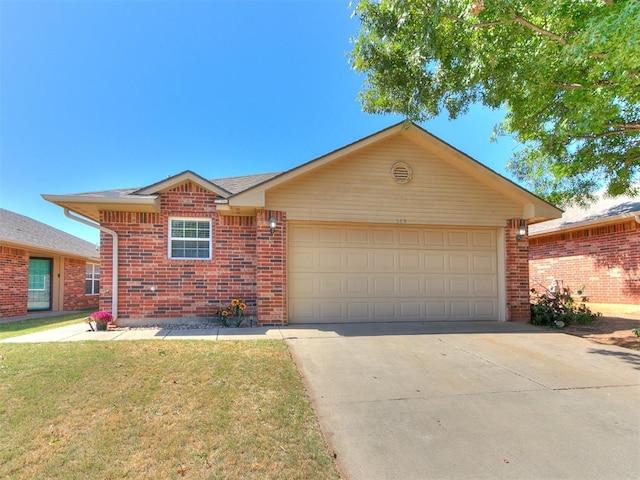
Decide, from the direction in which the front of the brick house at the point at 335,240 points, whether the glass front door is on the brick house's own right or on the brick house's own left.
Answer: on the brick house's own right

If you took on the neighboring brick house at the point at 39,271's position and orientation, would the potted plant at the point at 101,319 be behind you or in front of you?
in front

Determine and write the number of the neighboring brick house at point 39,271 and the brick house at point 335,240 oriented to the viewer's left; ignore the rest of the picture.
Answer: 0

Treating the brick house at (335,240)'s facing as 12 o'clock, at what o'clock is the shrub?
The shrub is roughly at 9 o'clock from the brick house.

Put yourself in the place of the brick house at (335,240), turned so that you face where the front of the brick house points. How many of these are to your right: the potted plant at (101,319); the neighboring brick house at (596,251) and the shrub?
1

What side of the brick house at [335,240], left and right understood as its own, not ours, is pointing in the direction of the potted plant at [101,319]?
right

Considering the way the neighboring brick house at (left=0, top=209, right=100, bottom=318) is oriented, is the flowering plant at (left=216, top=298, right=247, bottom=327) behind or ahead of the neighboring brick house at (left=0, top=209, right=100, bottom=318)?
ahead
